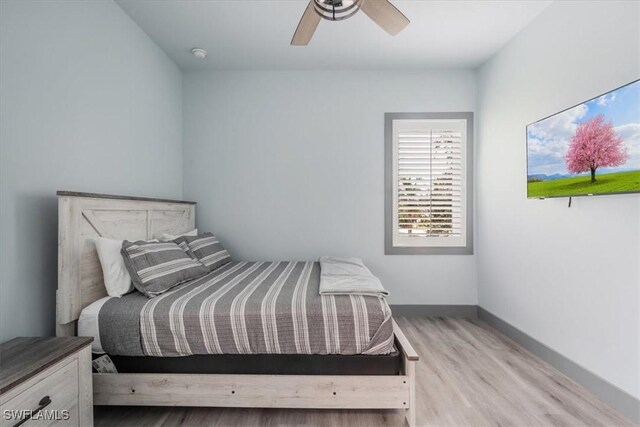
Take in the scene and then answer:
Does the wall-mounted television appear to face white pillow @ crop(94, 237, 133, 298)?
yes

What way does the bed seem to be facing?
to the viewer's right

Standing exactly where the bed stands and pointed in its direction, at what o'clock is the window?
The window is roughly at 11 o'clock from the bed.

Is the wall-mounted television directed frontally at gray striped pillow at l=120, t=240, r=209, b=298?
yes

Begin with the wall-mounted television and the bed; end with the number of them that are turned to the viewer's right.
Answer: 1

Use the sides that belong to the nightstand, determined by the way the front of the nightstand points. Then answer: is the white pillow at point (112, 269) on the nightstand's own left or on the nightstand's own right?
on the nightstand's own left

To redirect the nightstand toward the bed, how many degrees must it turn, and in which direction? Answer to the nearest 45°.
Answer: approximately 45° to its left

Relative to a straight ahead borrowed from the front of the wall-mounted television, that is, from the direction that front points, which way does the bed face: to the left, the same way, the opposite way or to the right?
the opposite way

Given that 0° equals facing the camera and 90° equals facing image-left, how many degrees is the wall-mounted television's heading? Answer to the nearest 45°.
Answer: approximately 45°
